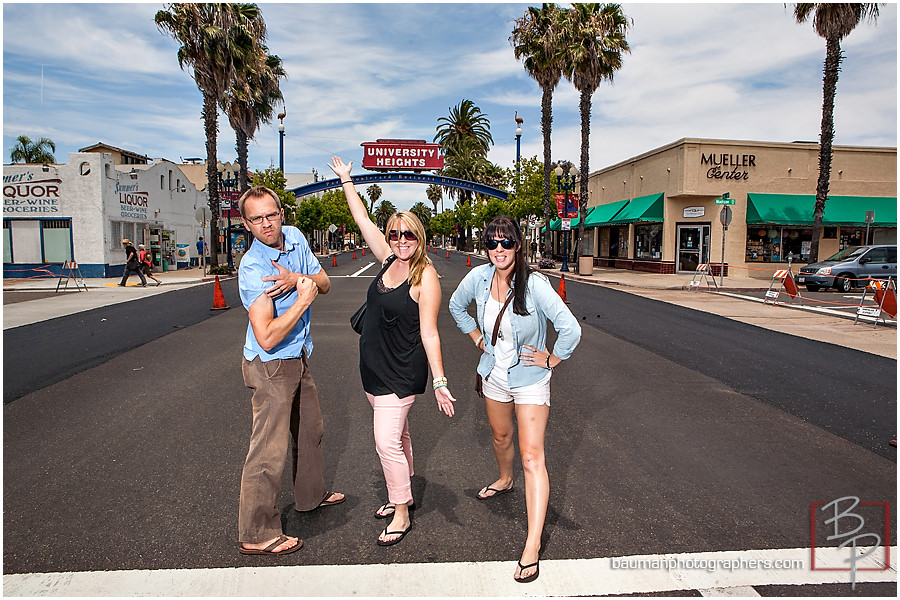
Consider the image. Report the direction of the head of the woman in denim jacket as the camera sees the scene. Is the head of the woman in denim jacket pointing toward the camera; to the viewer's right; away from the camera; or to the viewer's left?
toward the camera

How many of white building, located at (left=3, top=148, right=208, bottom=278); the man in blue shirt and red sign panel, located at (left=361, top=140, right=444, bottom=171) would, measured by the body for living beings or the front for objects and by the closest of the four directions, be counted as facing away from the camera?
0

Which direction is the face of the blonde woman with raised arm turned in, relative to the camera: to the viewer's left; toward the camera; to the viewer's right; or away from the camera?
toward the camera

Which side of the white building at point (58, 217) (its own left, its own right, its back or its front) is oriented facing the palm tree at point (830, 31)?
front

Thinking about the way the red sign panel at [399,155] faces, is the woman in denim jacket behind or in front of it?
in front

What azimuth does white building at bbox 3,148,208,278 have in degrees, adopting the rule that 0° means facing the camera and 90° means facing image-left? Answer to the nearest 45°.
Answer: approximately 315°

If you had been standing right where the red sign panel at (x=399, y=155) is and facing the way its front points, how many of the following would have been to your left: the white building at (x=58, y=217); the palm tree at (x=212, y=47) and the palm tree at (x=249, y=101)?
0

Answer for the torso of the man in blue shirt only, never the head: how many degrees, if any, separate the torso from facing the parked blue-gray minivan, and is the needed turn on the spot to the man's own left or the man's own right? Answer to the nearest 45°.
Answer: approximately 90° to the man's own left

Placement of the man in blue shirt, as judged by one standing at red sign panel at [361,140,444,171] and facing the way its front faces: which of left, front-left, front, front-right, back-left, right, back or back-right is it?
front

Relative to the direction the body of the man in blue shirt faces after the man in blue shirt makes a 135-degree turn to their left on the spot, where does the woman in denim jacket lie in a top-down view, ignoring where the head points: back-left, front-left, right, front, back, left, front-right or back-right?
right

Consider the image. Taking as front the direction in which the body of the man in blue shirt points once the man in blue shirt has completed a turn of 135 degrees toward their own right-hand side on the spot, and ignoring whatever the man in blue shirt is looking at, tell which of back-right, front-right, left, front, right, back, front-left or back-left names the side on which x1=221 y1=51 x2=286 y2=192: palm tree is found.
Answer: right

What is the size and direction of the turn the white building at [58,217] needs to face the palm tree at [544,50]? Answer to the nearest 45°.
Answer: approximately 45° to its left

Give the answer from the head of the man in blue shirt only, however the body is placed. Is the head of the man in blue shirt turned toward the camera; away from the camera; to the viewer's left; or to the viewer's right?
toward the camera

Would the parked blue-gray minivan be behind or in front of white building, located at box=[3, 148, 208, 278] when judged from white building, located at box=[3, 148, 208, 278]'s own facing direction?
in front
